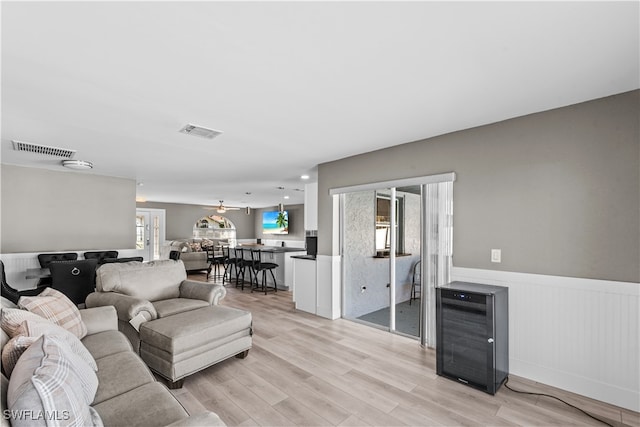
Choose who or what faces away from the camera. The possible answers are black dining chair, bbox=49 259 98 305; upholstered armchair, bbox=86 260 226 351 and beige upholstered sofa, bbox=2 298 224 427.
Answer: the black dining chair

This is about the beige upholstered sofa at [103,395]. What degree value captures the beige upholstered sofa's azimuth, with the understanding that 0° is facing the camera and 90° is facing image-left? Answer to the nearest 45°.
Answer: approximately 270°

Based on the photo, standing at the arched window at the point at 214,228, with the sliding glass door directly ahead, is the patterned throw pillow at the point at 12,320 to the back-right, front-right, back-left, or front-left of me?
front-right

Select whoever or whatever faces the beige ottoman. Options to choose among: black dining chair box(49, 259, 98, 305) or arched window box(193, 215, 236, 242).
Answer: the arched window

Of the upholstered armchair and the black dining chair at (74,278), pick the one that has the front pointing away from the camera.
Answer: the black dining chair

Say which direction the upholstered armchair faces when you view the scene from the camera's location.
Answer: facing the viewer and to the right of the viewer

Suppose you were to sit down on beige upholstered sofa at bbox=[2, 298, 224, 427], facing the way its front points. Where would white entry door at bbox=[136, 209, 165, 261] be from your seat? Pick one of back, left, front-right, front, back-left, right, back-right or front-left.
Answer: left

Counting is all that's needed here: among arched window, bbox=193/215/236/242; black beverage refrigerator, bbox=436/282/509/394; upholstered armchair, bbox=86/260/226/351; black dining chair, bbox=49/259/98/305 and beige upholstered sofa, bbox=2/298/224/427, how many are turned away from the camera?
1

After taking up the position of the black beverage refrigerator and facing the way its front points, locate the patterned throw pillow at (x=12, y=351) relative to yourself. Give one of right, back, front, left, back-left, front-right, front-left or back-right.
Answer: front

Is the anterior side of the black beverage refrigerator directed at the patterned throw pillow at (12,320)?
yes

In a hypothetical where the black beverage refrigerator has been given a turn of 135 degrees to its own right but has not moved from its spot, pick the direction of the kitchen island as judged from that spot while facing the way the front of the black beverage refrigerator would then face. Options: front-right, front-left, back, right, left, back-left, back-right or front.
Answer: front-left

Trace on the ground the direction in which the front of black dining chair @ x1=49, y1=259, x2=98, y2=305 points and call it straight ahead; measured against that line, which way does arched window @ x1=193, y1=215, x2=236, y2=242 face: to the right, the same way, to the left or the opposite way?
the opposite way

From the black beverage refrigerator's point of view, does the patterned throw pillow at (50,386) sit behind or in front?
in front

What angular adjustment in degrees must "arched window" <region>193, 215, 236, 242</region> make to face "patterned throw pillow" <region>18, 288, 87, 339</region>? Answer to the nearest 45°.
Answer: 0° — it already faces it
